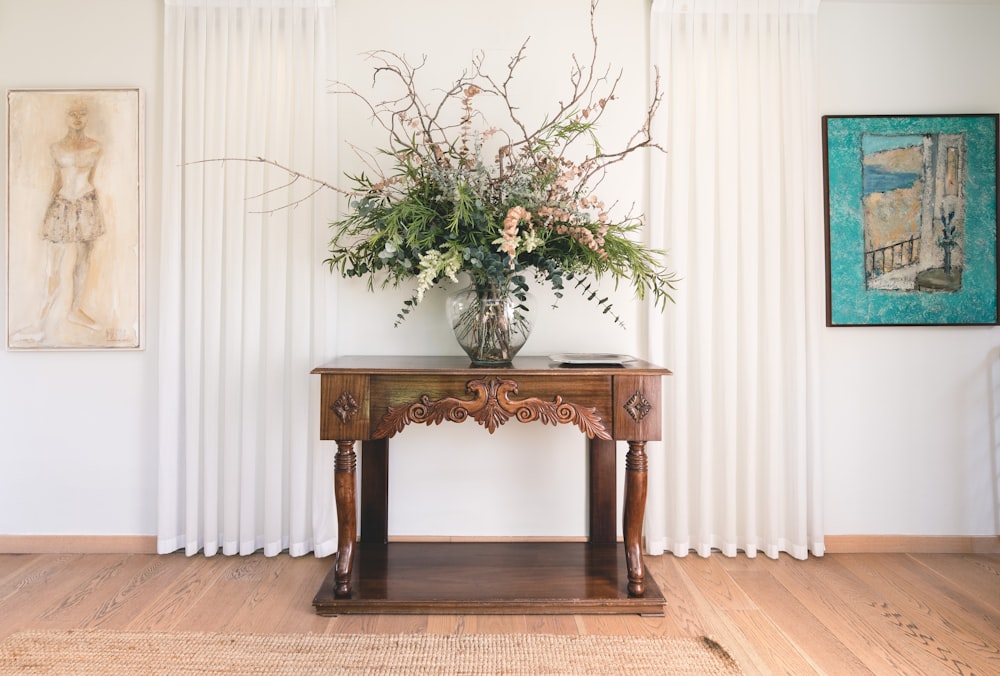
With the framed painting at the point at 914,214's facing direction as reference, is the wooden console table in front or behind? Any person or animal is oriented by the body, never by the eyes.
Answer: in front

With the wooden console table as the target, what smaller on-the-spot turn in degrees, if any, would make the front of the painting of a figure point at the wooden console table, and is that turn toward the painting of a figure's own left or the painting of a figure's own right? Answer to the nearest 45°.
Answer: approximately 45° to the painting of a figure's own left

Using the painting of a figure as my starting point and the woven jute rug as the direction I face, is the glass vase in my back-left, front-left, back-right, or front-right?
front-left

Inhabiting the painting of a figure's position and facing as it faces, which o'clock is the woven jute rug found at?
The woven jute rug is roughly at 11 o'clock from the painting of a figure.

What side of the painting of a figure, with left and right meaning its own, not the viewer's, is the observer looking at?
front

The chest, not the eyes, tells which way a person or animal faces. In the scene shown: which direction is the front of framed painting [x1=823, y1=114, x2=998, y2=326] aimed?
toward the camera

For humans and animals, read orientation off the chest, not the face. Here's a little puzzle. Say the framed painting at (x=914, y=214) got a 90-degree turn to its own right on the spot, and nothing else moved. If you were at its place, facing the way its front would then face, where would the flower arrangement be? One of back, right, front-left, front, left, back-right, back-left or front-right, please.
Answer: front-left

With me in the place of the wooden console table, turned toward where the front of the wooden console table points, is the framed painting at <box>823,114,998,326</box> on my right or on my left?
on my left

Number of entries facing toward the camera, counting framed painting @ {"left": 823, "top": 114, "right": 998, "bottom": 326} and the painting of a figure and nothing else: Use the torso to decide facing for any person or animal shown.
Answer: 2

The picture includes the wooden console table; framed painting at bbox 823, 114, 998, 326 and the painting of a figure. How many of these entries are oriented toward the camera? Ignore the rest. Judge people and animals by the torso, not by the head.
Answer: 3

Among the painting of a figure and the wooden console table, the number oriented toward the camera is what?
2

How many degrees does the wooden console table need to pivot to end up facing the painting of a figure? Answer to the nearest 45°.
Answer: approximately 90° to its right

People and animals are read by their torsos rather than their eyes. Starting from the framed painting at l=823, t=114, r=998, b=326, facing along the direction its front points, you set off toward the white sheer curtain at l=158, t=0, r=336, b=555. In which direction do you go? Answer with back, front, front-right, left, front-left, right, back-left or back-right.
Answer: front-right

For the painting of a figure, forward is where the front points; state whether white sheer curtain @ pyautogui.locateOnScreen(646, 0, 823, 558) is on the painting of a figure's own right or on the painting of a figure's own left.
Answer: on the painting of a figure's own left

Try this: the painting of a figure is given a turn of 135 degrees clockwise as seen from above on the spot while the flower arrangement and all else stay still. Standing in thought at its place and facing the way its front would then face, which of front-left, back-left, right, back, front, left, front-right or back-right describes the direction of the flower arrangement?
back
